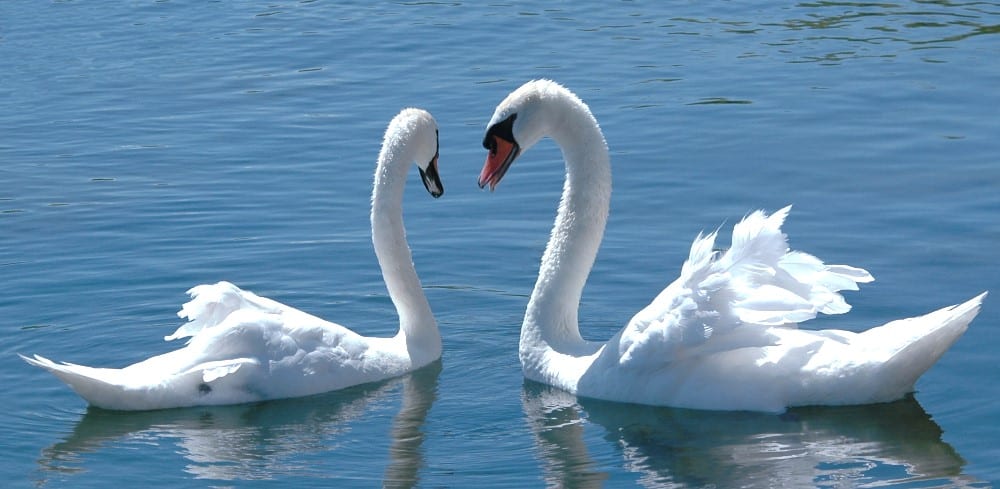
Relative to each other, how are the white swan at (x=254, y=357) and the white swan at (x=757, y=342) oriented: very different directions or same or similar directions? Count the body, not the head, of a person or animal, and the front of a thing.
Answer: very different directions

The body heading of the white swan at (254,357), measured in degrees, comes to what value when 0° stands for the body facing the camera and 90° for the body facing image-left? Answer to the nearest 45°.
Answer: approximately 270°

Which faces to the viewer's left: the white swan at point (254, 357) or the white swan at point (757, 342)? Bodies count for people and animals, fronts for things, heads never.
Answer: the white swan at point (757, 342)

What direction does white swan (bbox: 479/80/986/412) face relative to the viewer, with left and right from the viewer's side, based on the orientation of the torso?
facing to the left of the viewer

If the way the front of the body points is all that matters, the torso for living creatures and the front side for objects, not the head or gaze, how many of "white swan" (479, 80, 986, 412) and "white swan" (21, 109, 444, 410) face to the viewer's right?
1

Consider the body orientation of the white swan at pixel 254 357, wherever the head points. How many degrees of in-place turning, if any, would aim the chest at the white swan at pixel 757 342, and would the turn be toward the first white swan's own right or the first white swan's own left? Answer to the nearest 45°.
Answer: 0° — it already faces it

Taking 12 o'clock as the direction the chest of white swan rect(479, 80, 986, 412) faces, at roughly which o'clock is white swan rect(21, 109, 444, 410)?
white swan rect(21, 109, 444, 410) is roughly at 12 o'clock from white swan rect(479, 80, 986, 412).
